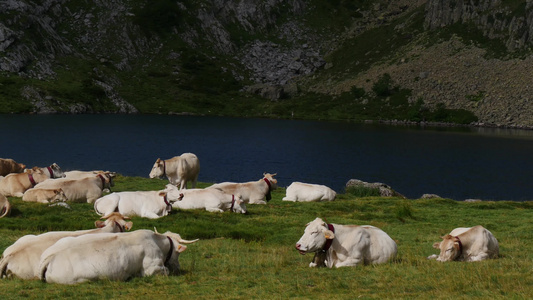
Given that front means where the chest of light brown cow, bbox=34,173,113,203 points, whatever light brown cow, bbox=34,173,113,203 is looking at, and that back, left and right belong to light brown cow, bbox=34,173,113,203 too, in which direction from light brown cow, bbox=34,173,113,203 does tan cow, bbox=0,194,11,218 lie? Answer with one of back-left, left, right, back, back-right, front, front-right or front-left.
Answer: back-right

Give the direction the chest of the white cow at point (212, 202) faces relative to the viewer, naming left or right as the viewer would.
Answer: facing to the right of the viewer

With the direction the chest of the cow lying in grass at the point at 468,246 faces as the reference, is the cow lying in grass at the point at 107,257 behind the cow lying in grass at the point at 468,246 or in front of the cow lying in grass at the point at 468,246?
in front

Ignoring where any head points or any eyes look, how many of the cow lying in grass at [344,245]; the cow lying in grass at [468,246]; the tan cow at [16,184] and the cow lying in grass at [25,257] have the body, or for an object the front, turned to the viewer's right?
2

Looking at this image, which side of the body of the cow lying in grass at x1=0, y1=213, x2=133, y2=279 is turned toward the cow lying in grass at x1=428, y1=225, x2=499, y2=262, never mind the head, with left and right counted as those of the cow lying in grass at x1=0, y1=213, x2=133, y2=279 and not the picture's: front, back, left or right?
front

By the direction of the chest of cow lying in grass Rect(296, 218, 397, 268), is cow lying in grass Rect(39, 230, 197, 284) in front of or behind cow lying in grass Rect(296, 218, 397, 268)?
in front

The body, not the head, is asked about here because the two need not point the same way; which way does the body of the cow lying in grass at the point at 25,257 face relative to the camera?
to the viewer's right

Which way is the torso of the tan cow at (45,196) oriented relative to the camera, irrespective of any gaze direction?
to the viewer's right

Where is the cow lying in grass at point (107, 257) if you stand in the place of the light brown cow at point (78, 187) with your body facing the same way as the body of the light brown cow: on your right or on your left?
on your right

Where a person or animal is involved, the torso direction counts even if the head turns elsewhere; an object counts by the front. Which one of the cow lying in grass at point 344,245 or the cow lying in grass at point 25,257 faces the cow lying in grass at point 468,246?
the cow lying in grass at point 25,257

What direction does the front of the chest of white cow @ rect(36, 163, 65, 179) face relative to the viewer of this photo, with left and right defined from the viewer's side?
facing to the right of the viewer

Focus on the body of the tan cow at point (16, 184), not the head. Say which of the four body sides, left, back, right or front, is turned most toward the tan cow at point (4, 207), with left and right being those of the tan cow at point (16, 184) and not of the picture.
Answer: right
